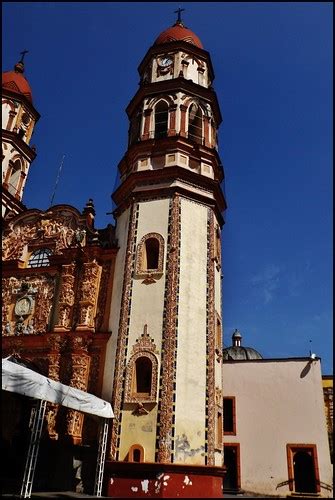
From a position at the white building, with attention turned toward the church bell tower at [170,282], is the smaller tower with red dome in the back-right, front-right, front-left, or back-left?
front-right

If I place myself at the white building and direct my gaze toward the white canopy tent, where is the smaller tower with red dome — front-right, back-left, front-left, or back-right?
front-right

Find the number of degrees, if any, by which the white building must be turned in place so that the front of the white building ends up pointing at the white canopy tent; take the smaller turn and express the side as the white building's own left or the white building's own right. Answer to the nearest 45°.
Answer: approximately 45° to the white building's own right

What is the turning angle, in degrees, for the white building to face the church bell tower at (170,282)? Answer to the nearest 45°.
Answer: approximately 45° to its right

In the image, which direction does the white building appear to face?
toward the camera
